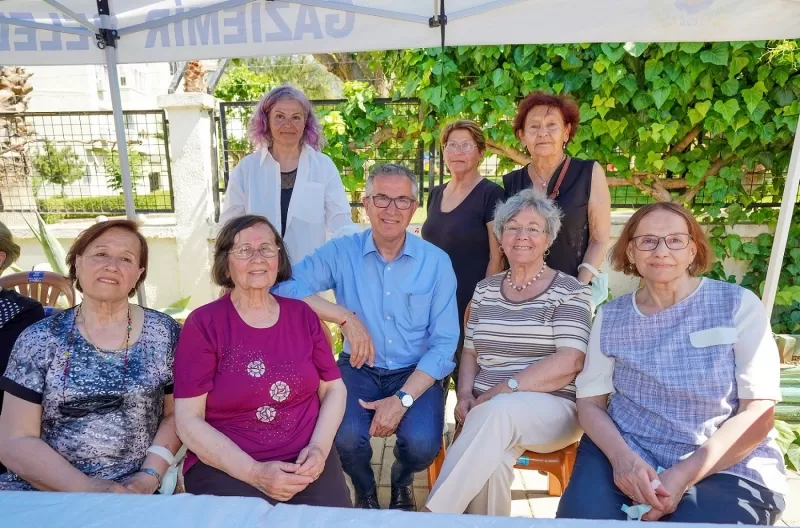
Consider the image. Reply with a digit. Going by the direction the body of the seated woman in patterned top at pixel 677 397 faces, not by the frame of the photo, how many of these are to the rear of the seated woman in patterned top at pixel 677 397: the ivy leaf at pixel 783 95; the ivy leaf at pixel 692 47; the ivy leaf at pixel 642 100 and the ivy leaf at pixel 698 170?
4

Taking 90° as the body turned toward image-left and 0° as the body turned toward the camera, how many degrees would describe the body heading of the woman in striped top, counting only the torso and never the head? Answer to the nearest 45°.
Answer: approximately 45°

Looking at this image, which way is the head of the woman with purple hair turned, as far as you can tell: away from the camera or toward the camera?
toward the camera

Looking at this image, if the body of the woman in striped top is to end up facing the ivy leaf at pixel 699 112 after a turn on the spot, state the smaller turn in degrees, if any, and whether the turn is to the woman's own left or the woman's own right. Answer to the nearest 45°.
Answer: approximately 180°

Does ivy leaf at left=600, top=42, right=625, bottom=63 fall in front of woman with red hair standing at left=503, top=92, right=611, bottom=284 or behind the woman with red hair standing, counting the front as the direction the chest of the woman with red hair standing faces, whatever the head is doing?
behind

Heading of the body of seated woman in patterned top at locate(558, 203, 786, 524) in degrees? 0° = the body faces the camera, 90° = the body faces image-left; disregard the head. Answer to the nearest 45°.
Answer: approximately 0°

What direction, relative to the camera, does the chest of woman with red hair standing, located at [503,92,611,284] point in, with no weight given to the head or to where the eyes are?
toward the camera

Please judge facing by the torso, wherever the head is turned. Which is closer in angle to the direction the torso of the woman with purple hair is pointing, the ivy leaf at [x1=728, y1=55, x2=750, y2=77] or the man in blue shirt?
the man in blue shirt

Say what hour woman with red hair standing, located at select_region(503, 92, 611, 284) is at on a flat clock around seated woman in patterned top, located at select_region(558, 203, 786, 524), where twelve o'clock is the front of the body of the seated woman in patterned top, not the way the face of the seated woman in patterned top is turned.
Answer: The woman with red hair standing is roughly at 5 o'clock from the seated woman in patterned top.

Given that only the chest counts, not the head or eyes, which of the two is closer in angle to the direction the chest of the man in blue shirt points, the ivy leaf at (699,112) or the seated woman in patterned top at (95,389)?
the seated woman in patterned top

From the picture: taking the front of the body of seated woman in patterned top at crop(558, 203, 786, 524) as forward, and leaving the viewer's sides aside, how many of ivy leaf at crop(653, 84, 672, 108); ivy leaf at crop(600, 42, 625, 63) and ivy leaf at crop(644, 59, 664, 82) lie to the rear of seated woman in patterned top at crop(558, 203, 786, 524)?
3

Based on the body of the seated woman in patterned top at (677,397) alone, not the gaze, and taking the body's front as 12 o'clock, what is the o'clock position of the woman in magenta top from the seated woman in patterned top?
The woman in magenta top is roughly at 2 o'clock from the seated woman in patterned top.

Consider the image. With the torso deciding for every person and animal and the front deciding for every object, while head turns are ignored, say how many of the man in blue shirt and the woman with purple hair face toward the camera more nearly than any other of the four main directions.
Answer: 2

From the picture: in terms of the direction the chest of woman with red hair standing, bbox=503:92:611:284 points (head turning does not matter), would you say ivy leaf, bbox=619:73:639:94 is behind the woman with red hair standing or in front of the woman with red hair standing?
behind

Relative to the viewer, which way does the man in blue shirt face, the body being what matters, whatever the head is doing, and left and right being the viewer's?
facing the viewer

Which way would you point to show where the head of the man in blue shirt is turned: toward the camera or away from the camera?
toward the camera

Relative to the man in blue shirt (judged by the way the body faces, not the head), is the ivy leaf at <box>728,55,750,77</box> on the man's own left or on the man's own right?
on the man's own left

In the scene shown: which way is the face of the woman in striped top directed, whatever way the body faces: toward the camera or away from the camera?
toward the camera
